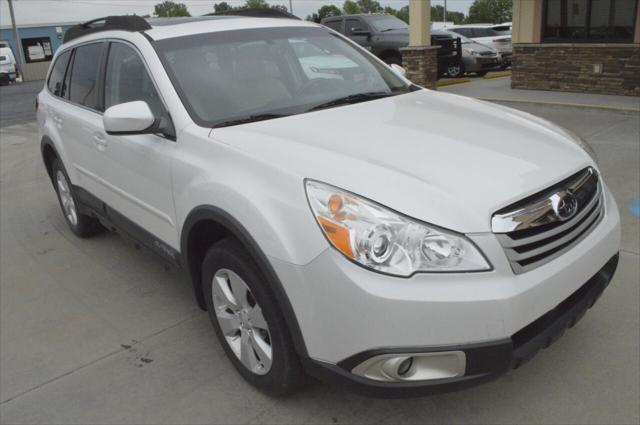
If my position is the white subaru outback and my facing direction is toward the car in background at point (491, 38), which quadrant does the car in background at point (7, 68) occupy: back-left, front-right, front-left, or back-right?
front-left

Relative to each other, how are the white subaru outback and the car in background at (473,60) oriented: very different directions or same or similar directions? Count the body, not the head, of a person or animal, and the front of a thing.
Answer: same or similar directions

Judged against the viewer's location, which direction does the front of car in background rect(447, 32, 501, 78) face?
facing the viewer and to the right of the viewer

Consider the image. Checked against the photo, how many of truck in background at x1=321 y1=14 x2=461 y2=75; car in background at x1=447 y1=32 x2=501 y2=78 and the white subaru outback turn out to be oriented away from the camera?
0

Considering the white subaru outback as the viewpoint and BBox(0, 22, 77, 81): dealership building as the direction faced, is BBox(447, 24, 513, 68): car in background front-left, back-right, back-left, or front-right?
front-right

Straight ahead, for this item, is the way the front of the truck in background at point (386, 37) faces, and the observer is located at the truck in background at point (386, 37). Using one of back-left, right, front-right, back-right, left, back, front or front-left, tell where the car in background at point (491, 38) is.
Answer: left

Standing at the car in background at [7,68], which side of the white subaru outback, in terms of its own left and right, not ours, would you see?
back

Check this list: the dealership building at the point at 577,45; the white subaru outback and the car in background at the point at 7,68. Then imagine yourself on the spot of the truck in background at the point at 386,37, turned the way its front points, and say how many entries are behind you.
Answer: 1

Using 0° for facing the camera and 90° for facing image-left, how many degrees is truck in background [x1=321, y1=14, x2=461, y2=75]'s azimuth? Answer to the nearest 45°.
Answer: approximately 315°

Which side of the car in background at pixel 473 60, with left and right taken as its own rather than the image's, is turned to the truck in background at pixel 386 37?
right

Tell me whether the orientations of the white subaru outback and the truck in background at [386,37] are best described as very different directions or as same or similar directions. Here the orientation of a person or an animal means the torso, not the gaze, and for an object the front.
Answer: same or similar directions

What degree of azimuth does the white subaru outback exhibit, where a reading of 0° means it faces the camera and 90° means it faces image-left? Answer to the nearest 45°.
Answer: approximately 315°

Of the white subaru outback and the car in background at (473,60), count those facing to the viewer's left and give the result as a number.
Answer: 0

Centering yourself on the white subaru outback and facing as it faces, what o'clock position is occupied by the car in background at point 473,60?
The car in background is roughly at 8 o'clock from the white subaru outback.

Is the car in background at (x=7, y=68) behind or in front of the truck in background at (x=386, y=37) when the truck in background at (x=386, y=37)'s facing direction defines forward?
behind

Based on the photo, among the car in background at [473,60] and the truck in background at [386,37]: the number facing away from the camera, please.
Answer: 0

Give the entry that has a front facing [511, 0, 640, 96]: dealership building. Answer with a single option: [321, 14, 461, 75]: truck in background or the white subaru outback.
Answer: the truck in background
